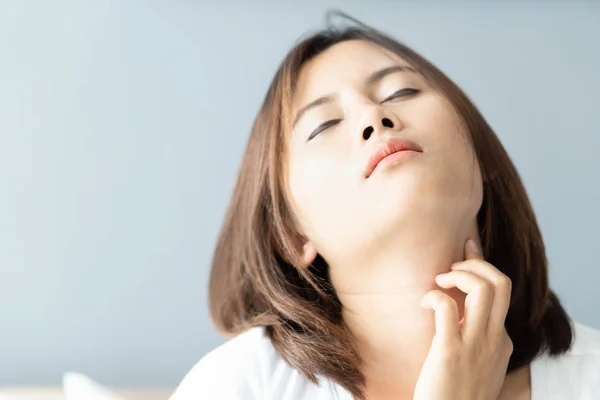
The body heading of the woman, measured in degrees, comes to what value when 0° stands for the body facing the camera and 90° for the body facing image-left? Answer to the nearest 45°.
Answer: approximately 0°
